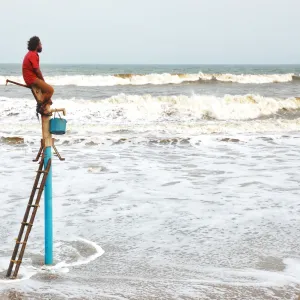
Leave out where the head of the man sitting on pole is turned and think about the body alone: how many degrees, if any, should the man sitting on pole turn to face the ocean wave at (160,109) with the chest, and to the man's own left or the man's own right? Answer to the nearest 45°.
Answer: approximately 90° to the man's own left

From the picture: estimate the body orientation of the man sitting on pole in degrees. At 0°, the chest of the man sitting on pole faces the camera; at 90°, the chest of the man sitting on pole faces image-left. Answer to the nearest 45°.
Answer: approximately 270°
